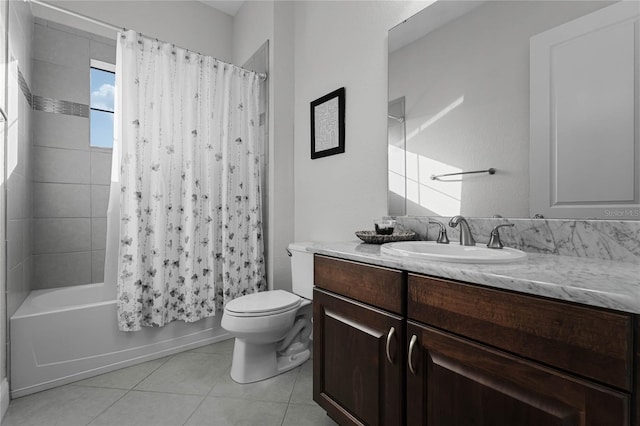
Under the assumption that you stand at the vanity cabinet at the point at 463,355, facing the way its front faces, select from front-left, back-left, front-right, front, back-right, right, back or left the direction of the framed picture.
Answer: right

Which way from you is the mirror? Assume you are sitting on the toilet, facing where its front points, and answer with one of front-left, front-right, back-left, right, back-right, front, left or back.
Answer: left

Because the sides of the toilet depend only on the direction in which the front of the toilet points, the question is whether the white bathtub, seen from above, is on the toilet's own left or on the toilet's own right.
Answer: on the toilet's own right

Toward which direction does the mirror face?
toward the camera

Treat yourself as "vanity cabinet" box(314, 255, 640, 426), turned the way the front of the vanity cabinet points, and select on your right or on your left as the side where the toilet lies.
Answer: on your right

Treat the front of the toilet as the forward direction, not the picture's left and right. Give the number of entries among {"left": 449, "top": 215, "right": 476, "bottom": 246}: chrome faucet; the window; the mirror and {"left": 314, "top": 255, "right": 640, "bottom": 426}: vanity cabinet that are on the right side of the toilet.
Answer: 1

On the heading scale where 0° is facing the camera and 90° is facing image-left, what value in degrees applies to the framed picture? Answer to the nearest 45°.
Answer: approximately 45°

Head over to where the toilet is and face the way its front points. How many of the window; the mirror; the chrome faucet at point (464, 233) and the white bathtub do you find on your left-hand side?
2

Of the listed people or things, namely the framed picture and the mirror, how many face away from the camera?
0

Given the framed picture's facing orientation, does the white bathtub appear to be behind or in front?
in front

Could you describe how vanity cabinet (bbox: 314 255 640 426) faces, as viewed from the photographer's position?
facing the viewer and to the left of the viewer
